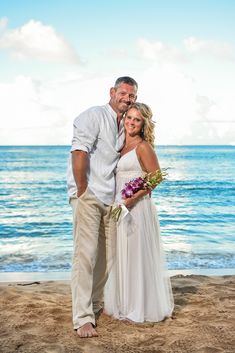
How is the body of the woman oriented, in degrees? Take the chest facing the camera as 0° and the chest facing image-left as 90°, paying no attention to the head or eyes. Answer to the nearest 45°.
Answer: approximately 45°
